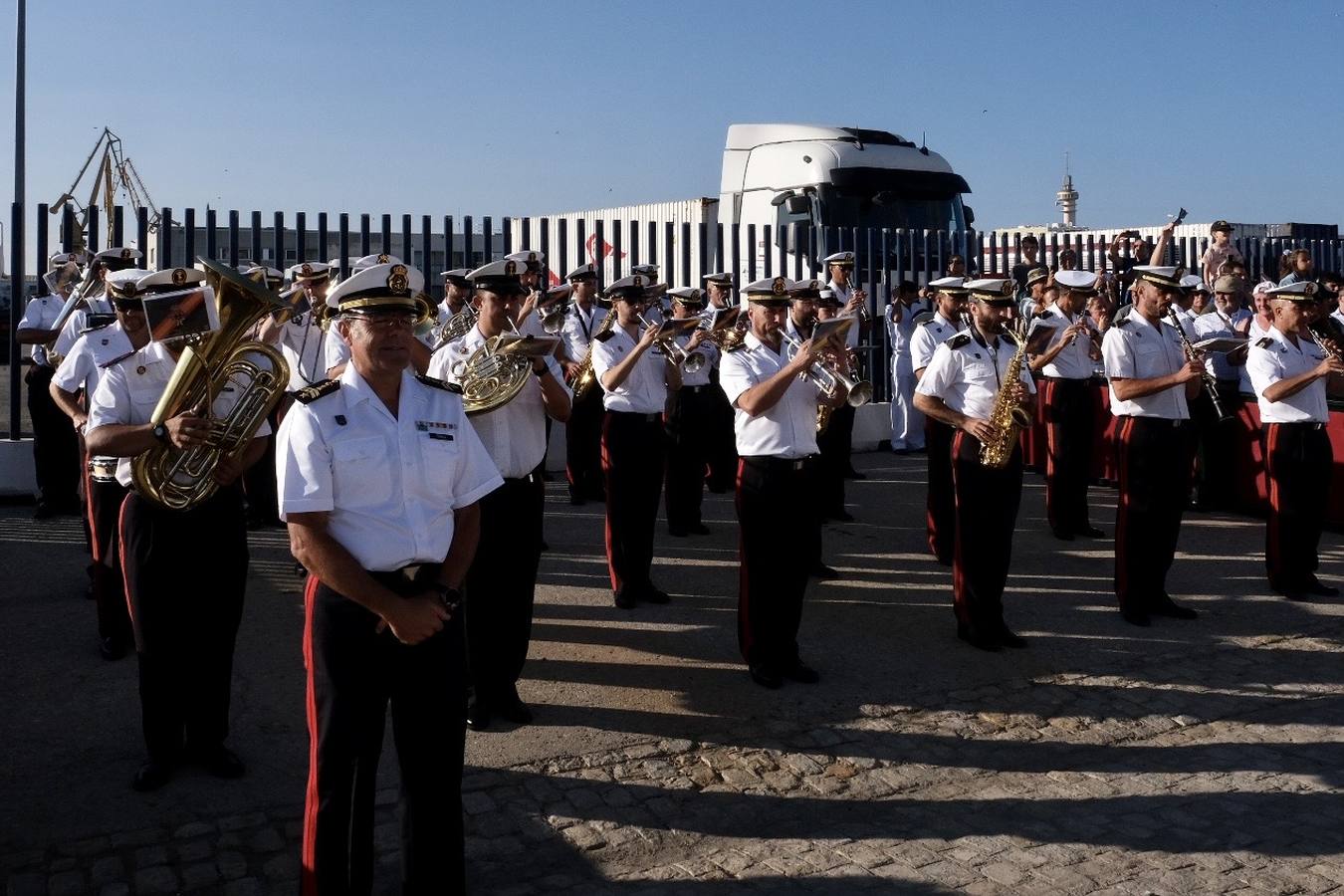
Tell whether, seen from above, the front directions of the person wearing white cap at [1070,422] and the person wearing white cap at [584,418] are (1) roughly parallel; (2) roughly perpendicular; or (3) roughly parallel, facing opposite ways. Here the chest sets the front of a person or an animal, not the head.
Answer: roughly parallel

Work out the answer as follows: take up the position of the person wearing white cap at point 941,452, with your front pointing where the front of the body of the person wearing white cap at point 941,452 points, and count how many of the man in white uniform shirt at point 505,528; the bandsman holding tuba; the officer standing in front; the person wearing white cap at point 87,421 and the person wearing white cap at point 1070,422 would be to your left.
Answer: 1

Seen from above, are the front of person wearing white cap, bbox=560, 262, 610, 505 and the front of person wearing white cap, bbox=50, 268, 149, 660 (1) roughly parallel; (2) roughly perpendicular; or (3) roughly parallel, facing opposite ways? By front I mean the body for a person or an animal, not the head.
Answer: roughly parallel

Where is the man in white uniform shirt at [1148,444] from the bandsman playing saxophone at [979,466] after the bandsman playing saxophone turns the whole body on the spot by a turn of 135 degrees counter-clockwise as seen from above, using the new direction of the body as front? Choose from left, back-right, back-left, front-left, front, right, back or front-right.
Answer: front-right

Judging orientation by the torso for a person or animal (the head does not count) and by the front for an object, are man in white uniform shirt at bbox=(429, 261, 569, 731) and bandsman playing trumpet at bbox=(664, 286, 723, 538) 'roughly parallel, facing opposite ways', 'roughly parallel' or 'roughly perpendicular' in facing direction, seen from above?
roughly parallel

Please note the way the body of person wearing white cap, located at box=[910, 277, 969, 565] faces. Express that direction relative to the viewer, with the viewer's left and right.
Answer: facing the viewer and to the right of the viewer

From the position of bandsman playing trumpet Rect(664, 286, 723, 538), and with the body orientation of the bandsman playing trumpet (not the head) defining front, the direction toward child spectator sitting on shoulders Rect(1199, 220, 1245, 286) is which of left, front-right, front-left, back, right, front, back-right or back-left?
left

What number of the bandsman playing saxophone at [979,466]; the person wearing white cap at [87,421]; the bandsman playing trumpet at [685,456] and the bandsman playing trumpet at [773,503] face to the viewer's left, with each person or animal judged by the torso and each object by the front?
0

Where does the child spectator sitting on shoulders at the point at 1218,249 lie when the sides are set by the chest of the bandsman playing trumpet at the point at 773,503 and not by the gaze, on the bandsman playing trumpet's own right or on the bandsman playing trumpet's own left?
on the bandsman playing trumpet's own left

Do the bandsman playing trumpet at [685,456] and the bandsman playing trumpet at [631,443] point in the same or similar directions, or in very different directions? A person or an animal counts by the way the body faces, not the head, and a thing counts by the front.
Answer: same or similar directions

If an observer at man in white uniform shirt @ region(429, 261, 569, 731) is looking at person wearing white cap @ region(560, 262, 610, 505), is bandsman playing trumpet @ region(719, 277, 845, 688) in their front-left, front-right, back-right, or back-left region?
front-right

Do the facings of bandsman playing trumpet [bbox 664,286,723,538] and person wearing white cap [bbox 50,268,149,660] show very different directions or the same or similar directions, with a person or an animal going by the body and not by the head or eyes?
same or similar directions

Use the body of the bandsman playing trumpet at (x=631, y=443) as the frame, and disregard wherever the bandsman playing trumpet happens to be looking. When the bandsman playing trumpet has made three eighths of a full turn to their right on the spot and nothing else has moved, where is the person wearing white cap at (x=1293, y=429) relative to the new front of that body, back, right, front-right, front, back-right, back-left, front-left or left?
back

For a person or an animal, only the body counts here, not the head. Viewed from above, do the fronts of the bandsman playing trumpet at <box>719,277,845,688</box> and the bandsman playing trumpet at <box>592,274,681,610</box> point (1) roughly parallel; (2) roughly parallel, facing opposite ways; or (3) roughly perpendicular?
roughly parallel

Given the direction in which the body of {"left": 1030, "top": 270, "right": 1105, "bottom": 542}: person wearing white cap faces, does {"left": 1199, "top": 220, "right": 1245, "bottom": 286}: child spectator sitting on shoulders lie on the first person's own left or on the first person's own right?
on the first person's own left

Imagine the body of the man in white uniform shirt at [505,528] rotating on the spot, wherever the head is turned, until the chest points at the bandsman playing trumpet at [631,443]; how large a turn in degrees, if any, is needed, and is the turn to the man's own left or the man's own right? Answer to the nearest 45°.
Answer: approximately 135° to the man's own left

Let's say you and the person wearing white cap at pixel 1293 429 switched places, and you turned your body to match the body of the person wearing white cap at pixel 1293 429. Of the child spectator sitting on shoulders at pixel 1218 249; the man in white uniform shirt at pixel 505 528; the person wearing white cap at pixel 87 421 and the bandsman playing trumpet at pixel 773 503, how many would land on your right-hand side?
3
